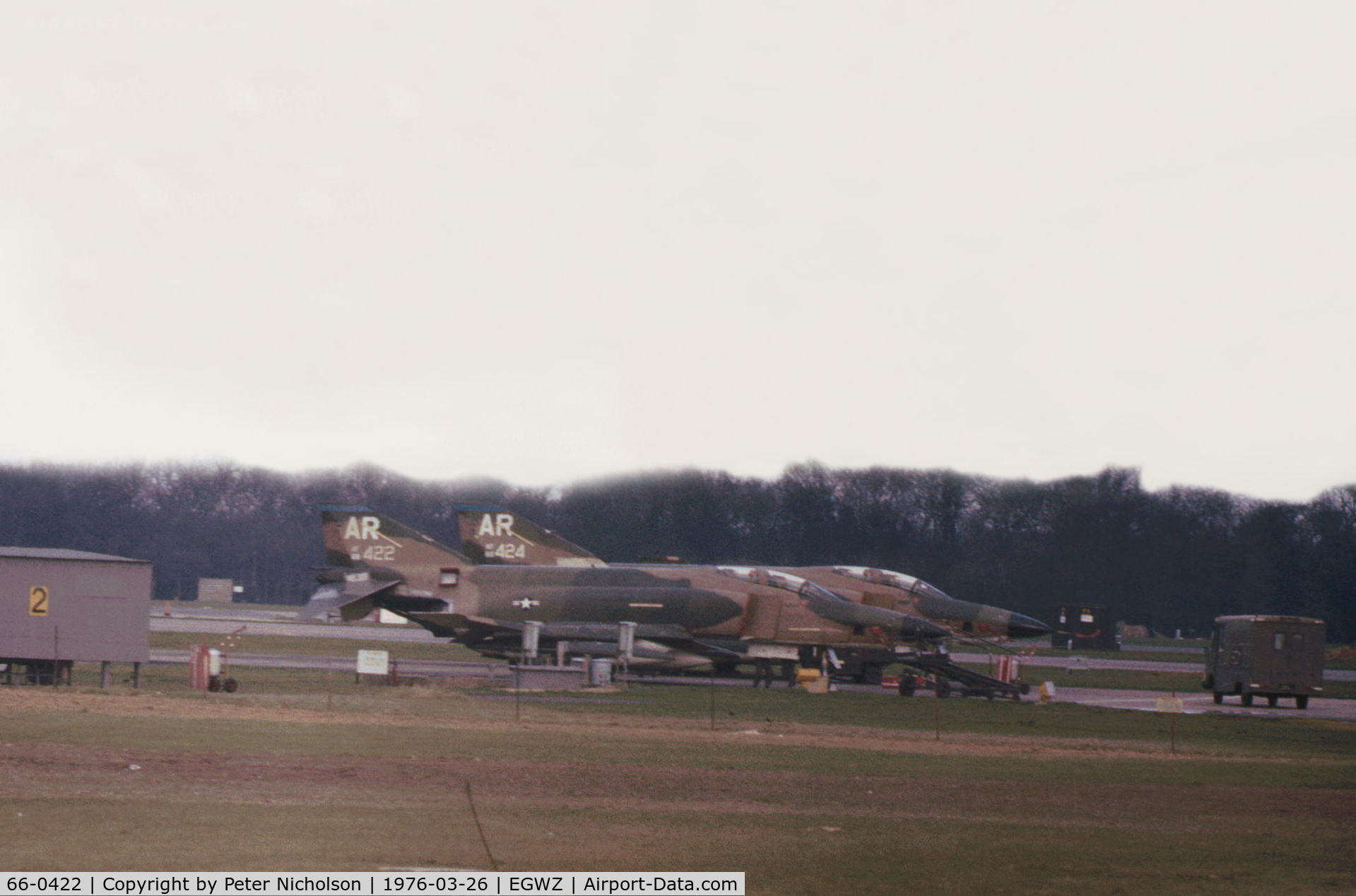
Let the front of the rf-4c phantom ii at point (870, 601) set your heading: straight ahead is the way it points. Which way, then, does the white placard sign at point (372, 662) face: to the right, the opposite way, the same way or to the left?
to the right

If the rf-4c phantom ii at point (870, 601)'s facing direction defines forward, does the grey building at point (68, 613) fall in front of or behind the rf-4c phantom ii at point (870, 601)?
behind

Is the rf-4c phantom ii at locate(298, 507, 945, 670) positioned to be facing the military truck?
yes

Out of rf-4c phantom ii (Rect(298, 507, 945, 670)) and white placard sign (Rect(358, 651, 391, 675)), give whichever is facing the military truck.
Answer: the rf-4c phantom ii

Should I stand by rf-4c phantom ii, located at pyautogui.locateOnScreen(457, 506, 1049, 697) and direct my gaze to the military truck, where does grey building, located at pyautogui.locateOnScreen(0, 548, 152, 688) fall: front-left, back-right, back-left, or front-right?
back-right

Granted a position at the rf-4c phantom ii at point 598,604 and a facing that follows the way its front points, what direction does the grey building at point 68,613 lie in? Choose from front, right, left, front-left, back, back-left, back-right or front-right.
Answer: back-right

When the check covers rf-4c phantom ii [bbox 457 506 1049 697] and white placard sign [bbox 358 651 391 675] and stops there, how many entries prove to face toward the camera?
1

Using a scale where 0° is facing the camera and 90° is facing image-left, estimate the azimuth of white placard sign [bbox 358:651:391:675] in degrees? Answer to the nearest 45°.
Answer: approximately 0°

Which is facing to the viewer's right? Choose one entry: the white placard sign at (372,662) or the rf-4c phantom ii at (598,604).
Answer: the rf-4c phantom ii

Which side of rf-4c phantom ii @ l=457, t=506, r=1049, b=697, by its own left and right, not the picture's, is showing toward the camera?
right

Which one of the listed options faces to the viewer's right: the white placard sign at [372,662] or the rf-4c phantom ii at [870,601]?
the rf-4c phantom ii

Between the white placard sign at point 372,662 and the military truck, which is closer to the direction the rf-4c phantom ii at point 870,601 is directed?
the military truck

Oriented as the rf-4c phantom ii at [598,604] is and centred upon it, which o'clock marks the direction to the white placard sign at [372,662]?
The white placard sign is roughly at 4 o'clock from the rf-4c phantom ii.

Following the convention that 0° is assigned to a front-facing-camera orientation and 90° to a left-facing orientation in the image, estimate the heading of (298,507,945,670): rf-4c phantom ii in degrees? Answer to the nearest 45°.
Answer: approximately 270°

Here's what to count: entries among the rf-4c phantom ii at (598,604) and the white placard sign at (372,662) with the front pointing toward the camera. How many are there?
1
